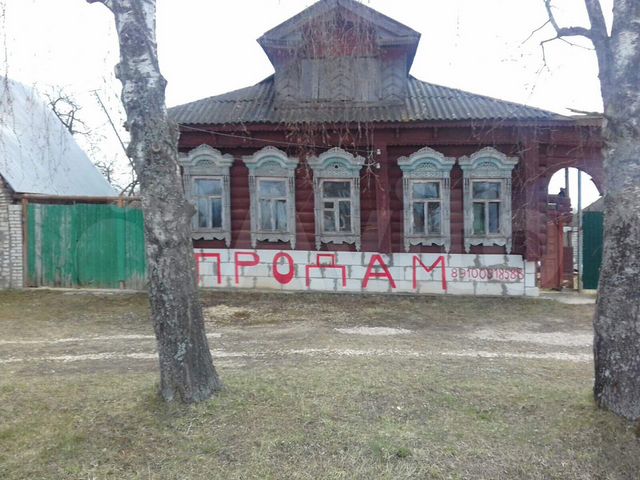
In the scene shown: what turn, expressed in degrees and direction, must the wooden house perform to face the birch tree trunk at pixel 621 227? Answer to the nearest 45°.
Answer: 0° — it already faces it

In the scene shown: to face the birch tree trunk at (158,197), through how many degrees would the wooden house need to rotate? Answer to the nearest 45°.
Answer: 0° — it already faces it

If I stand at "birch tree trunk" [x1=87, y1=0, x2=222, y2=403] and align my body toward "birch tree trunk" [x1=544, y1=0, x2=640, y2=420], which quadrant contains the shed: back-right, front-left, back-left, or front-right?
back-left

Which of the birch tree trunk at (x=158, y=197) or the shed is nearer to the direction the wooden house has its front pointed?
the birch tree trunk

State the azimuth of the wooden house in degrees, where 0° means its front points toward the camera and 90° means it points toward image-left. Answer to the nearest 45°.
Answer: approximately 0°

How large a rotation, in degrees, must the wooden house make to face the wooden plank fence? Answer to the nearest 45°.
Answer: approximately 90° to its right

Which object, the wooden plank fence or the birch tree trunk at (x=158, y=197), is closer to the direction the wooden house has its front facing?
the birch tree trunk

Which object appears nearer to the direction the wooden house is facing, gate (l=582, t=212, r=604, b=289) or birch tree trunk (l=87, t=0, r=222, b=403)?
the birch tree trunk

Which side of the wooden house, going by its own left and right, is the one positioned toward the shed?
right

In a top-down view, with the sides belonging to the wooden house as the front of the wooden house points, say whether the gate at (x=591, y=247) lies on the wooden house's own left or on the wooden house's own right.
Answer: on the wooden house's own left

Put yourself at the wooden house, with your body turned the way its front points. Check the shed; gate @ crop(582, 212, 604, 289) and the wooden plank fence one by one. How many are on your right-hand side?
2
